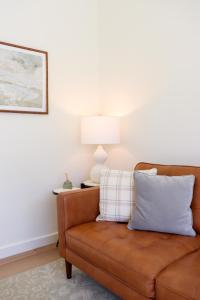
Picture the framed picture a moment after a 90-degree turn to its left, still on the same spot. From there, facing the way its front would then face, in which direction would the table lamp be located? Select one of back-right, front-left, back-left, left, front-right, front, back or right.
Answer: front-right

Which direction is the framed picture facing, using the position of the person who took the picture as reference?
facing the viewer and to the right of the viewer

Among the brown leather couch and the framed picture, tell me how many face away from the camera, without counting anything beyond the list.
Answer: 0

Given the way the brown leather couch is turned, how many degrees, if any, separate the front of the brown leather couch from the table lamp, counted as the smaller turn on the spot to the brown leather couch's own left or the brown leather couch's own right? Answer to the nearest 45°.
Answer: approximately 135° to the brown leather couch's own right

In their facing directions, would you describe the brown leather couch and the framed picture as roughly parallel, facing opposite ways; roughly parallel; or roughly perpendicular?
roughly perpendicular

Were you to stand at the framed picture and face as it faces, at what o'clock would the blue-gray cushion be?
The blue-gray cushion is roughly at 12 o'clock from the framed picture.

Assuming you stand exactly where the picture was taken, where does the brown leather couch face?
facing the viewer and to the left of the viewer
